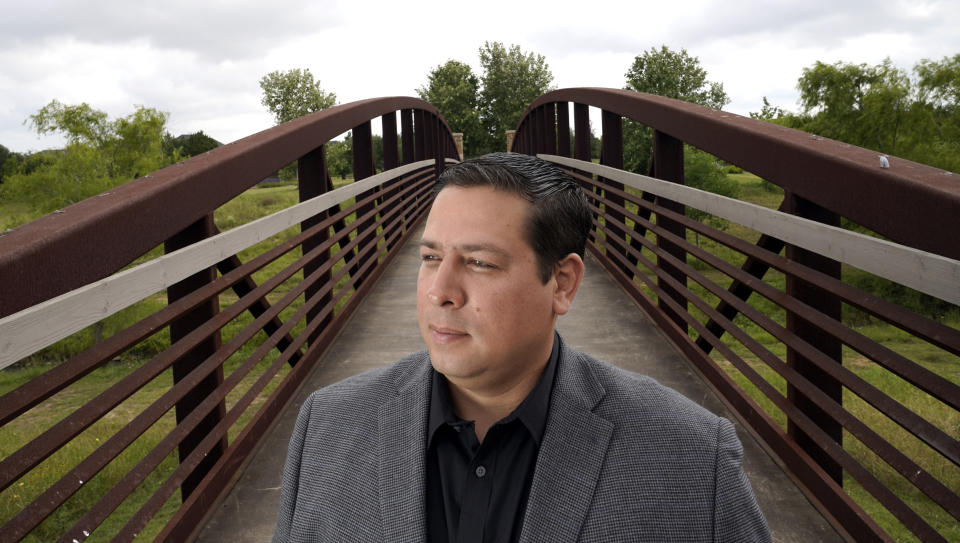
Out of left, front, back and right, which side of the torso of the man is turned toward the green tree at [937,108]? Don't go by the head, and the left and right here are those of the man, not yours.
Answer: back

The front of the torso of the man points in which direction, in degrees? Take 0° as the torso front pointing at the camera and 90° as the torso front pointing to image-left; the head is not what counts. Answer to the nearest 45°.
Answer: approximately 45°
